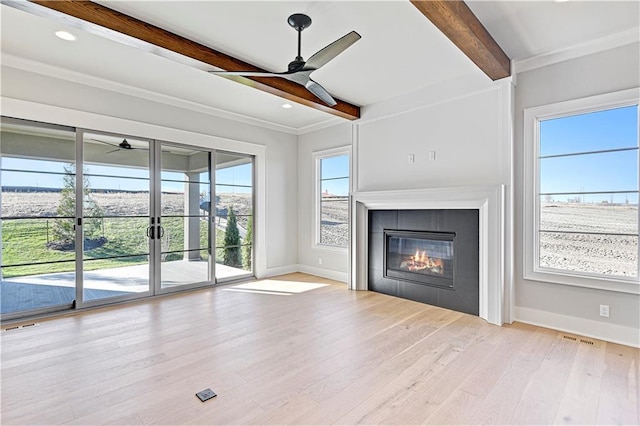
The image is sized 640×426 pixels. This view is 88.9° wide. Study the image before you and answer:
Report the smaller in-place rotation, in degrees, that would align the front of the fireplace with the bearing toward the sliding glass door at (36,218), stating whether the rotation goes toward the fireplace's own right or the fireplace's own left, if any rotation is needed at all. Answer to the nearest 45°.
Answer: approximately 45° to the fireplace's own right

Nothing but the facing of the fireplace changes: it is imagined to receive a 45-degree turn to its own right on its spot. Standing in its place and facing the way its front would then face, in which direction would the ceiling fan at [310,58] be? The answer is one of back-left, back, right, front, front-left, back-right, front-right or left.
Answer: front-left

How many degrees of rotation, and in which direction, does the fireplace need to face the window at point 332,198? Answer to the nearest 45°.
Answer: approximately 90° to its right

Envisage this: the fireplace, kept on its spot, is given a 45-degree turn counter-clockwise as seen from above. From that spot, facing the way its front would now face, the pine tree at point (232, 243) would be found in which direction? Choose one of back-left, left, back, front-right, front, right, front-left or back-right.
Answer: right

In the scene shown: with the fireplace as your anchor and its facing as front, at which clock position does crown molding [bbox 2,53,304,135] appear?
The crown molding is roughly at 1 o'clock from the fireplace.

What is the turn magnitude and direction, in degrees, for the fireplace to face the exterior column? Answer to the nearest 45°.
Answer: approximately 45° to its right

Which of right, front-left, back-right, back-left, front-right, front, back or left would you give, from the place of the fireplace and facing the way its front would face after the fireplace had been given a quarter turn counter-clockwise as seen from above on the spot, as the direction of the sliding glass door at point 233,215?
back-right

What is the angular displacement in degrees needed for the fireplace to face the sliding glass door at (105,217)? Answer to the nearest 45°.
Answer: approximately 45° to its right

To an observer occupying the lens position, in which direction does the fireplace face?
facing the viewer and to the left of the viewer
